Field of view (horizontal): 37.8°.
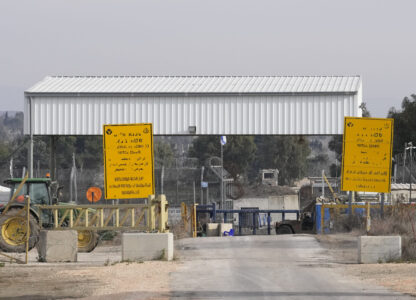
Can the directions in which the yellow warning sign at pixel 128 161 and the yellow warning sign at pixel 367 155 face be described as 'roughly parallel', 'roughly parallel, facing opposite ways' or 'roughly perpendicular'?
roughly parallel

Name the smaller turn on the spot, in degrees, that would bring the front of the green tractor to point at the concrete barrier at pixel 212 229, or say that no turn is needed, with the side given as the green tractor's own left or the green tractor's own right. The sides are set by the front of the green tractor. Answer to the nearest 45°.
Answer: approximately 45° to the green tractor's own left

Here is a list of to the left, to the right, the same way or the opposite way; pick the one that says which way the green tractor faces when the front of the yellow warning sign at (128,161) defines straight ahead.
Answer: to the left

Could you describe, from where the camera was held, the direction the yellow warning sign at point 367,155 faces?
facing the viewer

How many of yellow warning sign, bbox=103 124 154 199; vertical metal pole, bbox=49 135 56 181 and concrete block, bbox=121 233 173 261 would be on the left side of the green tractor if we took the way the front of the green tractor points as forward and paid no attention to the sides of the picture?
1

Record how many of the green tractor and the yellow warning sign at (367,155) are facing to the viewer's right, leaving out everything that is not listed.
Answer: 1

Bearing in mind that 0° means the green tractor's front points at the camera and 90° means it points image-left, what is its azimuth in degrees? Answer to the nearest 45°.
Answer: approximately 270°

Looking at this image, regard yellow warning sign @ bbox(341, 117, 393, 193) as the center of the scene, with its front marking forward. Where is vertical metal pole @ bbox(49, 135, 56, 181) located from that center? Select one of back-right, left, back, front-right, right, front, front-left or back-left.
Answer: back-right

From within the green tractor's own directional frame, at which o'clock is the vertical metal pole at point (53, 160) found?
The vertical metal pole is roughly at 9 o'clock from the green tractor.

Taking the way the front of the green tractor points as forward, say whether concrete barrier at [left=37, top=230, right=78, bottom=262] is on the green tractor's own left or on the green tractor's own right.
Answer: on the green tractor's own right

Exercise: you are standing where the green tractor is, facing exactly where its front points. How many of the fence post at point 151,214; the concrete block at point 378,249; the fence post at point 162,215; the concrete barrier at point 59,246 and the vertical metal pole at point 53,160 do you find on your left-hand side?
1

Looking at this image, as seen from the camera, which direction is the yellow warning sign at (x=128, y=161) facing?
toward the camera

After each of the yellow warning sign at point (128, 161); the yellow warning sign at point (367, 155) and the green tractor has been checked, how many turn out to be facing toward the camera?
2
